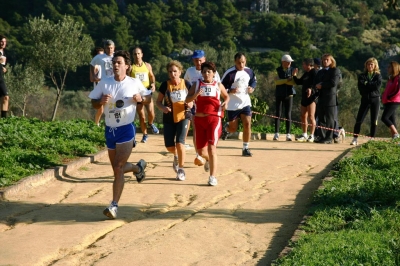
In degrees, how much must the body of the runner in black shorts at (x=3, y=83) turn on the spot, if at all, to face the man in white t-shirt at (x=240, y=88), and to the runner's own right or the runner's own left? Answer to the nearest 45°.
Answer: approximately 45° to the runner's own left

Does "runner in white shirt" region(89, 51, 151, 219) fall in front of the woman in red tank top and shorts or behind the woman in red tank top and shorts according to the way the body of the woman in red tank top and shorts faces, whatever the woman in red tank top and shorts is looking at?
in front

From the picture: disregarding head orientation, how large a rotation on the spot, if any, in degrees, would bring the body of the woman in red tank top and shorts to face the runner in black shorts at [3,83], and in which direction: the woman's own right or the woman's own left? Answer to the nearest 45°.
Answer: approximately 135° to the woman's own right

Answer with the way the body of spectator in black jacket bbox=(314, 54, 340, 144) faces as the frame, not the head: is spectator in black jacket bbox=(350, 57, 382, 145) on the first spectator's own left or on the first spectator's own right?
on the first spectator's own left

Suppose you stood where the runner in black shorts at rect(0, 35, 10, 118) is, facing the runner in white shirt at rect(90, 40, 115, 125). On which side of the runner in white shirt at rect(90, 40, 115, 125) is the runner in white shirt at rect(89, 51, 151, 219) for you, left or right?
right

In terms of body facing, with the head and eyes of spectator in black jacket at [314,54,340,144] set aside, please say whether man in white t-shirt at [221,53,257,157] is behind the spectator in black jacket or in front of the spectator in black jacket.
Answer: in front

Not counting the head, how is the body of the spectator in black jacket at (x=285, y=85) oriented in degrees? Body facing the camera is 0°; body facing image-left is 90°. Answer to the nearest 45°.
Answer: approximately 0°

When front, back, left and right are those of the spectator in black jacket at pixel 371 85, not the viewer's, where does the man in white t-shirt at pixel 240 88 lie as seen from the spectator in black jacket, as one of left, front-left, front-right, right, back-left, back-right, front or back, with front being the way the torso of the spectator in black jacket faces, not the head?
front-right

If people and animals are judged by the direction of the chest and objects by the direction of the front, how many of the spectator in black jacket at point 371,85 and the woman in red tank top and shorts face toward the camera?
2
